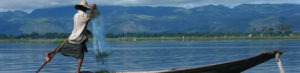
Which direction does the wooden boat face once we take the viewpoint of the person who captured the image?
facing to the right of the viewer
